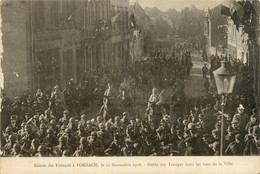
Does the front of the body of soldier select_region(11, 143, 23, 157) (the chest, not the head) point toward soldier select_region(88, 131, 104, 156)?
no

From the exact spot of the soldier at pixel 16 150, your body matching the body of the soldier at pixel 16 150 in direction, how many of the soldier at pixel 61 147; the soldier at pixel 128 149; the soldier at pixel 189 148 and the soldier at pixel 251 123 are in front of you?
0

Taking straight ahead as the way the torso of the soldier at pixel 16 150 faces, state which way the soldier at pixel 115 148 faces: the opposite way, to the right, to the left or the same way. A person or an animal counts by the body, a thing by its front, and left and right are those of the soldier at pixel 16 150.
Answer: the same way
